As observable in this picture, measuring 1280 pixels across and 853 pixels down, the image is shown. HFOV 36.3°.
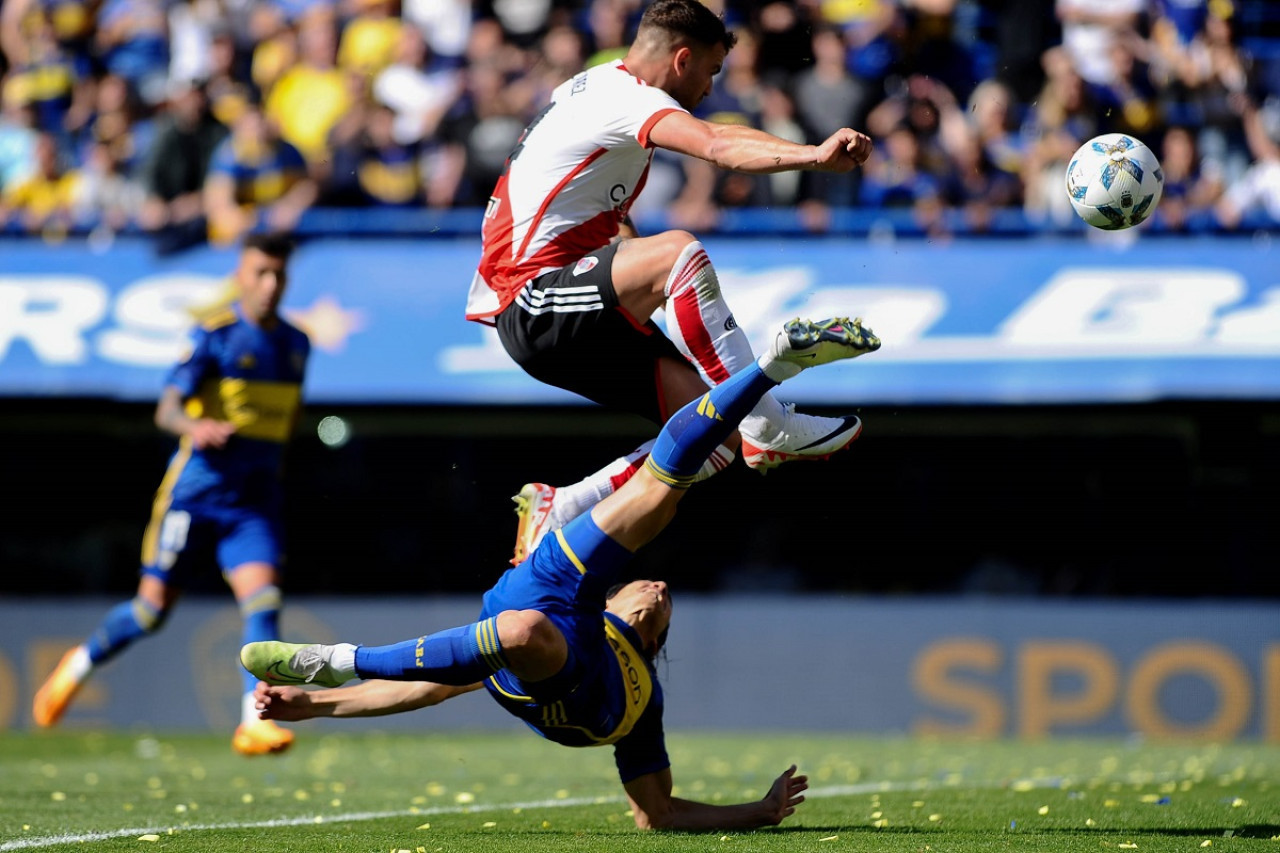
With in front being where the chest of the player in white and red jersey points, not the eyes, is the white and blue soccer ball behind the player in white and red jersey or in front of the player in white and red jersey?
in front

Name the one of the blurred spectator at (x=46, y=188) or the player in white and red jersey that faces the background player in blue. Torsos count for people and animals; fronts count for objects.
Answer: the blurred spectator

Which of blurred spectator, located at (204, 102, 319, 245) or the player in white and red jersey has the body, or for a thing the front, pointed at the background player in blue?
the blurred spectator

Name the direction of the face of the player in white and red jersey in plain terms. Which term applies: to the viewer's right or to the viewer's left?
to the viewer's right

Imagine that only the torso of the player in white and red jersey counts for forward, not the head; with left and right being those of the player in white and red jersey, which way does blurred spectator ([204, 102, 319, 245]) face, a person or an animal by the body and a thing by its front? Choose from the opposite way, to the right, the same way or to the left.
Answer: to the right

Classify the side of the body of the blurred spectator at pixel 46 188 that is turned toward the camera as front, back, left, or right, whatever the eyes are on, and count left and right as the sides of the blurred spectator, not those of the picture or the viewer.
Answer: front

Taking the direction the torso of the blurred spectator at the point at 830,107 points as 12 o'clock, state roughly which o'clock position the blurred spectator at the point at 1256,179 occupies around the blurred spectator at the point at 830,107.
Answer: the blurred spectator at the point at 1256,179 is roughly at 9 o'clock from the blurred spectator at the point at 830,107.

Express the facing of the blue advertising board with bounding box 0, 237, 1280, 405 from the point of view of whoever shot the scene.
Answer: facing the viewer

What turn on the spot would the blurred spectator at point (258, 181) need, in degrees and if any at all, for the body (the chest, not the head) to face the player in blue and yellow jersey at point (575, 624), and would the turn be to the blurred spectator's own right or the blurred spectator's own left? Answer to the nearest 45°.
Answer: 0° — they already face them

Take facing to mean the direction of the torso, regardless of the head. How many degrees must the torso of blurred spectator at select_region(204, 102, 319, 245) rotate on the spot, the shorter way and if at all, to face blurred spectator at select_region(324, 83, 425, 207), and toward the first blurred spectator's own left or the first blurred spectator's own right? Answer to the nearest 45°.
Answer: approximately 90° to the first blurred spectator's own left

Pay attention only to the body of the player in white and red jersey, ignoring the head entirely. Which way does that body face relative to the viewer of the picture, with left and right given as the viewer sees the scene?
facing to the right of the viewer

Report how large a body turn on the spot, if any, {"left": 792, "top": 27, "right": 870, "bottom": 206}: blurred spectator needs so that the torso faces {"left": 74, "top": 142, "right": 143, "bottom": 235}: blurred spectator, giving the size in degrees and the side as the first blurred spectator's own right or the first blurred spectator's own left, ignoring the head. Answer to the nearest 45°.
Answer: approximately 90° to the first blurred spectator's own right

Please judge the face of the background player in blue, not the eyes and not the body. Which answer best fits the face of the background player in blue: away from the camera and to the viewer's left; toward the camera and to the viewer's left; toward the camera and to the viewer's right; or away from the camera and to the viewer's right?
toward the camera and to the viewer's right

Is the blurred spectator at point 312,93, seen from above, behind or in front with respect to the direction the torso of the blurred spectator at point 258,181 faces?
behind

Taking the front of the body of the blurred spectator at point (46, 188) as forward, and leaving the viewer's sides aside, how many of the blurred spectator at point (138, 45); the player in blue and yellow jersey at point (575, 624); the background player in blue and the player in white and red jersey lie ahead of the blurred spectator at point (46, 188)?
3

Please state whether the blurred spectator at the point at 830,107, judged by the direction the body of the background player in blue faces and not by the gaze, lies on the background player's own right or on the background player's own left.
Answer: on the background player's own left

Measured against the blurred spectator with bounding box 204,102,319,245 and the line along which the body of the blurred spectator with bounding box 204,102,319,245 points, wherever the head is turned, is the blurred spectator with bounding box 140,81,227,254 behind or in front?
behind
